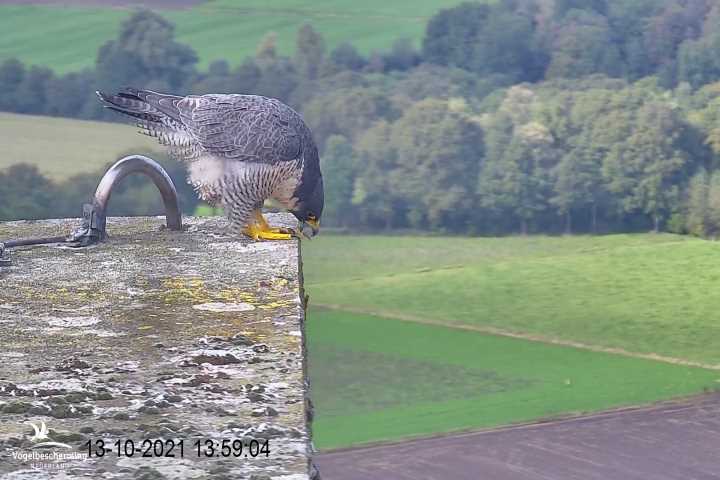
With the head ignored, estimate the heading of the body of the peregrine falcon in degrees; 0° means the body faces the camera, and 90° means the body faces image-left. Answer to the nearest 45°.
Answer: approximately 270°

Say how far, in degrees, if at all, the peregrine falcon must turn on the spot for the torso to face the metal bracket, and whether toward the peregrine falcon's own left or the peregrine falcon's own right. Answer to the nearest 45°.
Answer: approximately 135° to the peregrine falcon's own right
